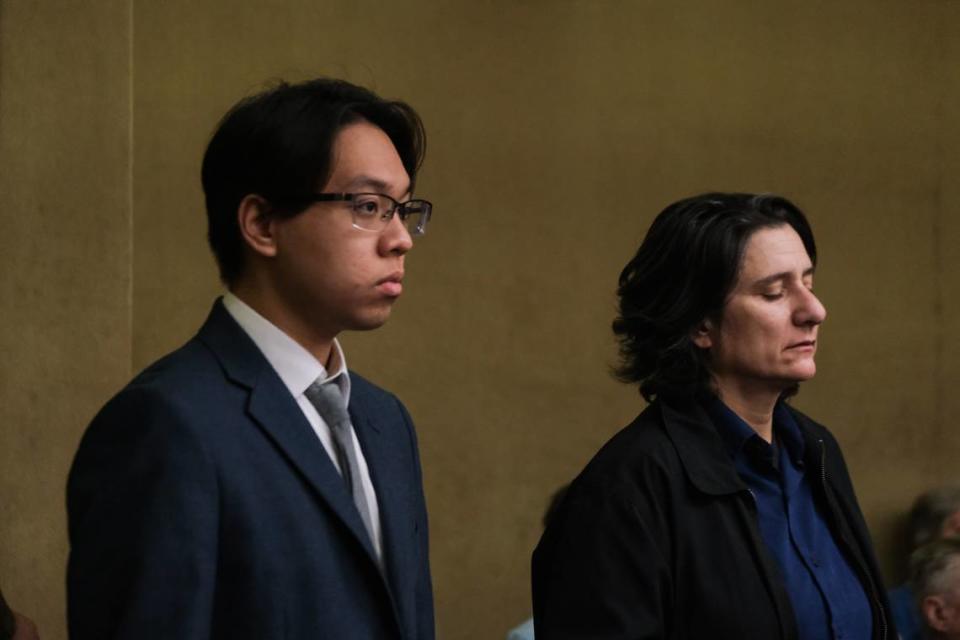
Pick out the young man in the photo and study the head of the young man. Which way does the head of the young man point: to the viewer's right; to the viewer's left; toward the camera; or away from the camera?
to the viewer's right

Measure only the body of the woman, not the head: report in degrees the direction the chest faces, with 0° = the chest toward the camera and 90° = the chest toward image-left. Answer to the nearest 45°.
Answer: approximately 315°

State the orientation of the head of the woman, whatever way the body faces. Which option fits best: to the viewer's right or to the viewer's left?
to the viewer's right
